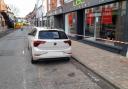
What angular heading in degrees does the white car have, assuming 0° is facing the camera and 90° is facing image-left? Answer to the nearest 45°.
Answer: approximately 180°
